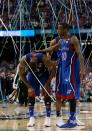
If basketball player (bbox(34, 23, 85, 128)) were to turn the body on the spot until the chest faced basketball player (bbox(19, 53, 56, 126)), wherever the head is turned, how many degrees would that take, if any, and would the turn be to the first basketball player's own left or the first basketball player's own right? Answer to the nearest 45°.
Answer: approximately 90° to the first basketball player's own right

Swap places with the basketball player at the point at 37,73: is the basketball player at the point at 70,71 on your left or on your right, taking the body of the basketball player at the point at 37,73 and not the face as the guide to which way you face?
on your left

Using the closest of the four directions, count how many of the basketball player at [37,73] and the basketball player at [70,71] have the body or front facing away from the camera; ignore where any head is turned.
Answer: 0

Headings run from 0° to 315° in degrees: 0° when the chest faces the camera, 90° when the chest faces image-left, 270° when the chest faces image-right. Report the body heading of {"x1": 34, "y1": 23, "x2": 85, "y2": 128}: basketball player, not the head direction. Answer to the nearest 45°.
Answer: approximately 45°

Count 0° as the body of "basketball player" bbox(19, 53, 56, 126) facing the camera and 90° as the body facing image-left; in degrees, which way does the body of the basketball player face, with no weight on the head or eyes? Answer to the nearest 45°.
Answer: approximately 0°
